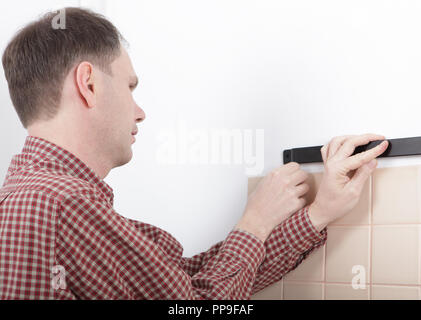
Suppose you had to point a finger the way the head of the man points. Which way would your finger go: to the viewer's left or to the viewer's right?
to the viewer's right

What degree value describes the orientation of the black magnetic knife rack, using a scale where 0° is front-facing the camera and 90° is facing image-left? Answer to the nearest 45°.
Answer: approximately 45°

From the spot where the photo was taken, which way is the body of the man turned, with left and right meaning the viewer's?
facing away from the viewer and to the right of the viewer
